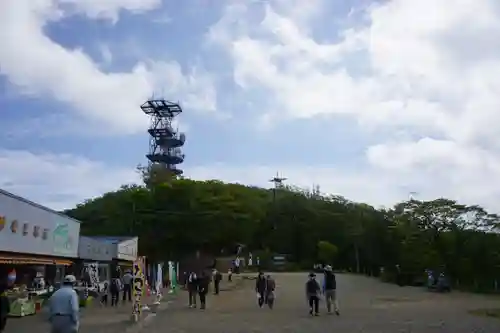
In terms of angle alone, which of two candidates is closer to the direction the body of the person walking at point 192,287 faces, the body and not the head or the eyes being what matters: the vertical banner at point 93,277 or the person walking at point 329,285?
the vertical banner

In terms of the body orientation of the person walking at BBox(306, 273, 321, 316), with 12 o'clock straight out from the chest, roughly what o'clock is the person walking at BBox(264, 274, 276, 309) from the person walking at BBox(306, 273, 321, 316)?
the person walking at BBox(264, 274, 276, 309) is roughly at 11 o'clock from the person walking at BBox(306, 273, 321, 316).

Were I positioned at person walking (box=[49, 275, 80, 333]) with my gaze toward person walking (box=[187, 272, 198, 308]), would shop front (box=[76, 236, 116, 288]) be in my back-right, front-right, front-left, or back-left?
front-left

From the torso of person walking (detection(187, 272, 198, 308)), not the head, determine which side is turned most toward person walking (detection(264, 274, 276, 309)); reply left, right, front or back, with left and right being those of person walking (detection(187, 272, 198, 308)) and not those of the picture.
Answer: right

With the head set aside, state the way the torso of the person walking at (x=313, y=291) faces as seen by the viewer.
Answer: toward the camera

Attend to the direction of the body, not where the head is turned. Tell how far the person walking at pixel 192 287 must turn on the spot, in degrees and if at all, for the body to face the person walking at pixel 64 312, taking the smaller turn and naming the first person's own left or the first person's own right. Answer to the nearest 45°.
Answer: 0° — they already face them

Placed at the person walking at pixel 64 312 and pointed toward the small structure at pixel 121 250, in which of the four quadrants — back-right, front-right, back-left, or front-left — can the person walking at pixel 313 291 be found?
front-right

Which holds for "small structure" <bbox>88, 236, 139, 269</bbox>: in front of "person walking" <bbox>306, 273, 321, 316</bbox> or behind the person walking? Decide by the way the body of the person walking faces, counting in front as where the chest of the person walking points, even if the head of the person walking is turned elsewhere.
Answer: behind

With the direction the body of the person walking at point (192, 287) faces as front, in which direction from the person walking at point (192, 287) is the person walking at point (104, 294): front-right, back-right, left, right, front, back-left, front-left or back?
right
